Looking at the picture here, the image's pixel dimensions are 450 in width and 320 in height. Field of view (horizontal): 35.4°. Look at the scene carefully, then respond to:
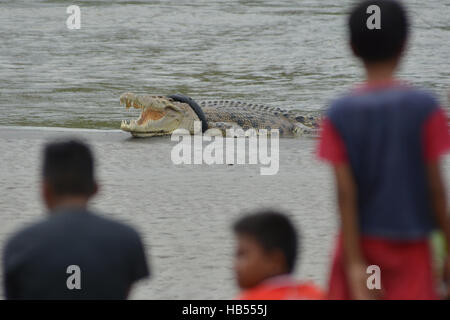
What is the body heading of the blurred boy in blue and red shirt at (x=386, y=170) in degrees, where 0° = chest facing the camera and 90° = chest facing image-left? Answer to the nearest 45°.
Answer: approximately 180°

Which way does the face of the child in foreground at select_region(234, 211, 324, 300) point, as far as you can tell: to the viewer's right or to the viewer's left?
to the viewer's left

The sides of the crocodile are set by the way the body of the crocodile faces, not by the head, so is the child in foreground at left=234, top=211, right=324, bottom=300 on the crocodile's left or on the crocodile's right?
on the crocodile's left

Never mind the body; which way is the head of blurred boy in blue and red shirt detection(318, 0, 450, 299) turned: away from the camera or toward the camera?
away from the camera

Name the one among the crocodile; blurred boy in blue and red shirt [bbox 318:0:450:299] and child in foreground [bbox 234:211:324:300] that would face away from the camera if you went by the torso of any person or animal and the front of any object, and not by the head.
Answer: the blurred boy in blue and red shirt

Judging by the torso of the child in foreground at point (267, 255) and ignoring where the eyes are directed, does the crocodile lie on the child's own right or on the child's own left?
on the child's own right

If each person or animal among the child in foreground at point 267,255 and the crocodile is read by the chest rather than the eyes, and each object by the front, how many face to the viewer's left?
2

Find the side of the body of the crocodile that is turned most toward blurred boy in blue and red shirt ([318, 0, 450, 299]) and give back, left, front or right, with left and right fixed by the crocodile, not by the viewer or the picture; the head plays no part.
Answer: left

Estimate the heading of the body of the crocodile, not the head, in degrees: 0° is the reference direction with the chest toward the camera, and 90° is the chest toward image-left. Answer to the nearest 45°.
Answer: approximately 90°

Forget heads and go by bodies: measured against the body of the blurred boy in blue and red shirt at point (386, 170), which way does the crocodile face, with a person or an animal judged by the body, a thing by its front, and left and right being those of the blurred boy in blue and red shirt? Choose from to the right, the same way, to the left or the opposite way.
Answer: to the left

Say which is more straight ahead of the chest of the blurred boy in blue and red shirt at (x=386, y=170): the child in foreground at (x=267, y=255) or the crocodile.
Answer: the crocodile

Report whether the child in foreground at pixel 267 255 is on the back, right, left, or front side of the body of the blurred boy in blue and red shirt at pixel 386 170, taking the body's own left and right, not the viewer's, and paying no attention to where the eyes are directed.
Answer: left

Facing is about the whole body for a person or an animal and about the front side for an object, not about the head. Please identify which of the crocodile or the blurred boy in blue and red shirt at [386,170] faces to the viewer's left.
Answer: the crocodile
